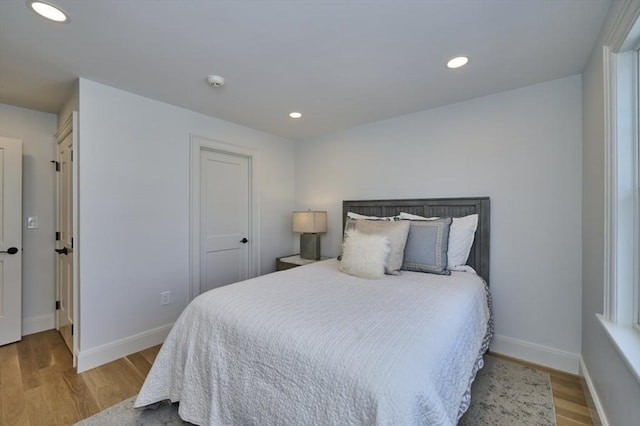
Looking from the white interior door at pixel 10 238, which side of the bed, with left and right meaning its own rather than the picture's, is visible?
right

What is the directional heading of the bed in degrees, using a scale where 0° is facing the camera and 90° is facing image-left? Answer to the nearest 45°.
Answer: approximately 45°

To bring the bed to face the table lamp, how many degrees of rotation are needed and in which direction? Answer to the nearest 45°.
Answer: approximately 135° to its right

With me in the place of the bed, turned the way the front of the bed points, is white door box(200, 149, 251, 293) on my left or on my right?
on my right

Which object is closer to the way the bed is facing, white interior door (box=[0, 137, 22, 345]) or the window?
the white interior door

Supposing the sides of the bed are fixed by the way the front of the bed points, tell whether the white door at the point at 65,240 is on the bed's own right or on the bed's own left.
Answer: on the bed's own right
